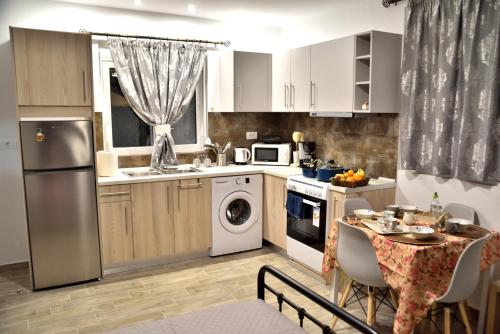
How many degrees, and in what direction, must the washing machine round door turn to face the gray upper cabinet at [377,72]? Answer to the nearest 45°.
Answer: approximately 45° to its left

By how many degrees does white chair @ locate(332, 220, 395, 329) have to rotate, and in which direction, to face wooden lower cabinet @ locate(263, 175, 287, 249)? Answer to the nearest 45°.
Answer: approximately 90° to its left

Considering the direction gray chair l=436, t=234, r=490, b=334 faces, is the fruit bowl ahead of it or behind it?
ahead

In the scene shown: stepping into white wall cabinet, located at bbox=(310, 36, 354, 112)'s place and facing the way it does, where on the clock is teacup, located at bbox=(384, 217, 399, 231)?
The teacup is roughly at 10 o'clock from the white wall cabinet.

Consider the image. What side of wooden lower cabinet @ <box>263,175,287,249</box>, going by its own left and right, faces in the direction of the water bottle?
left

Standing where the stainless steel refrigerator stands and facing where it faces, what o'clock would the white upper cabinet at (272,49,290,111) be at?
The white upper cabinet is roughly at 9 o'clock from the stainless steel refrigerator.

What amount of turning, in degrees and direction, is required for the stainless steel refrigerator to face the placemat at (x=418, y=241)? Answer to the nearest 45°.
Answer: approximately 45° to its left

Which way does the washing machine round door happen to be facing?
toward the camera

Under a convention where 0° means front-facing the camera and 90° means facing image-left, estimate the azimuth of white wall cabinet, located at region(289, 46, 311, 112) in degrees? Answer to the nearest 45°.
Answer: approximately 45°

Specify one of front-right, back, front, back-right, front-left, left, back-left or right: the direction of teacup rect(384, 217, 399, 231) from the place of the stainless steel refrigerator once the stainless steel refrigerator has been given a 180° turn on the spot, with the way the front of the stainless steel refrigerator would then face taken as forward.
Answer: back-right

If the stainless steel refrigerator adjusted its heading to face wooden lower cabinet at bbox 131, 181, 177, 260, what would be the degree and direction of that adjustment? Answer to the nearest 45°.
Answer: approximately 90° to its left

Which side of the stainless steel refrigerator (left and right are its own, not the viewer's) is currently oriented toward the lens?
front

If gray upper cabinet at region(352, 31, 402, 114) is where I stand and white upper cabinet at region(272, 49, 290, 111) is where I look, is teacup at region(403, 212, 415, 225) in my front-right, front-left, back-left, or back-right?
back-left

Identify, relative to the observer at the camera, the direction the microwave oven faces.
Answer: facing the viewer
